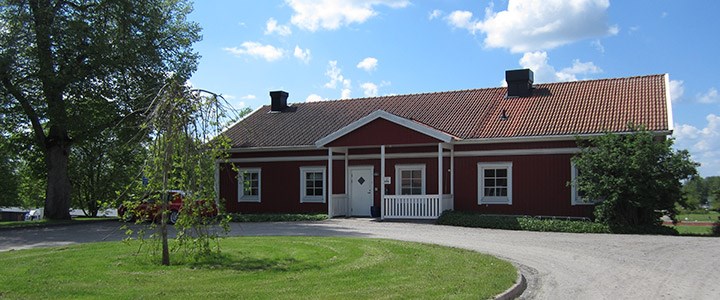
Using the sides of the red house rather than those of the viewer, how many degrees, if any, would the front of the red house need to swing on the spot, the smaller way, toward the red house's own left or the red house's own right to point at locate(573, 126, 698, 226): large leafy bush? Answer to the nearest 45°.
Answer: approximately 45° to the red house's own left

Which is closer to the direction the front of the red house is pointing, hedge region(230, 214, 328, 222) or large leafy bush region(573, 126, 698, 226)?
the large leafy bush

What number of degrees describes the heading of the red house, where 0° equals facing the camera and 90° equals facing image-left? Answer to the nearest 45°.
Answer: approximately 0°

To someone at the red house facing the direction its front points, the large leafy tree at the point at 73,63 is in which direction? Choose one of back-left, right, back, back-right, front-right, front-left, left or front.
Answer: right
